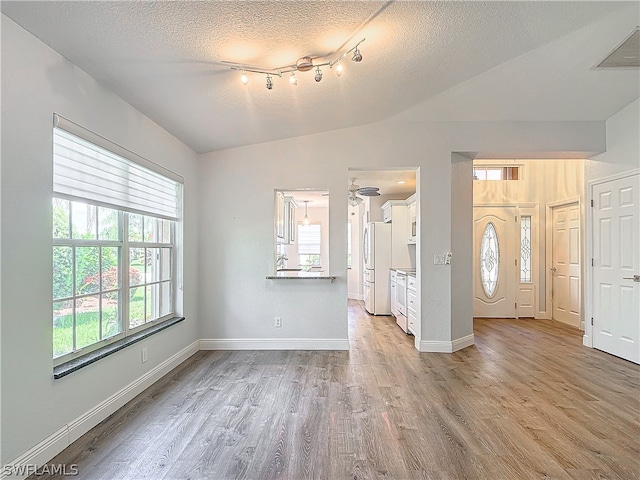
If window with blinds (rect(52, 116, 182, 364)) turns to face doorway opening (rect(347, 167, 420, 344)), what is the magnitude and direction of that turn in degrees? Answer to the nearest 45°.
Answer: approximately 90° to its left

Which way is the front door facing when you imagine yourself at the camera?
facing the viewer

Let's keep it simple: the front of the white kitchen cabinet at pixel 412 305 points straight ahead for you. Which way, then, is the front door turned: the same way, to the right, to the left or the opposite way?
to the left

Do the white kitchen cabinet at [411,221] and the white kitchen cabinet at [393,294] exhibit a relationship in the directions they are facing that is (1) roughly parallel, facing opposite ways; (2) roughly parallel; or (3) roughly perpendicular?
roughly parallel

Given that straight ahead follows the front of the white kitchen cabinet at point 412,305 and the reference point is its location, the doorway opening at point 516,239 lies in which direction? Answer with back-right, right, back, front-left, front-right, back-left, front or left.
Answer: back-right

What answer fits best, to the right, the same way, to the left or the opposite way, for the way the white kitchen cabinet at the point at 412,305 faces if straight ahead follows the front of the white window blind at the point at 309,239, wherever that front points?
to the right

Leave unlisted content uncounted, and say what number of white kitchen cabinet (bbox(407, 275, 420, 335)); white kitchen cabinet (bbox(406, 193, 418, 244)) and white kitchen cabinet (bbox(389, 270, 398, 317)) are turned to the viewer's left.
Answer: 3

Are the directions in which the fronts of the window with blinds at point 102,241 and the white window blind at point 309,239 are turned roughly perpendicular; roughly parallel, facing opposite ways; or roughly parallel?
roughly perpendicular

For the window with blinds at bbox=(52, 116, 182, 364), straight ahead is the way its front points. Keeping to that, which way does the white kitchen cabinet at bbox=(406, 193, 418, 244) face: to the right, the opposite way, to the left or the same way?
the opposite way

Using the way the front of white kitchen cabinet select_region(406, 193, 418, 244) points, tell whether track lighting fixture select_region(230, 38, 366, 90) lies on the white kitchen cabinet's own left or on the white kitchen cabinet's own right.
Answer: on the white kitchen cabinet's own left

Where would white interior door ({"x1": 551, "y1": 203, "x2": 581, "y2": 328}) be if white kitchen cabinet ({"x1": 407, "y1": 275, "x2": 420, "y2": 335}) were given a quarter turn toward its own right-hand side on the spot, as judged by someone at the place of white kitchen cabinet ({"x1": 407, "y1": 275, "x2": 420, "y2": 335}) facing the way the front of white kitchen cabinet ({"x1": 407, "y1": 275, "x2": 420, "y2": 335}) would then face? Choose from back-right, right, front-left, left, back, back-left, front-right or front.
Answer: front-right

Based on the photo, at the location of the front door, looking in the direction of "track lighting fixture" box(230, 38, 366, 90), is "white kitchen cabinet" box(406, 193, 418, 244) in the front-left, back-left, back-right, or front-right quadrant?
front-right

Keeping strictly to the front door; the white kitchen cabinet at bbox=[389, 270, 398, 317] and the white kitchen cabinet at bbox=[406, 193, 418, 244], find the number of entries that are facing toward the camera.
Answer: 1

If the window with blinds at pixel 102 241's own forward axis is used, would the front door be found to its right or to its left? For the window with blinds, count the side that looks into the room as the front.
on its left

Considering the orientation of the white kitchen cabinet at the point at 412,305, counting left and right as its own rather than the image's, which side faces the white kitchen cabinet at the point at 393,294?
right

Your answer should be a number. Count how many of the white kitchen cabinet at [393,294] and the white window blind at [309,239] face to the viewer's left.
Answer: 1

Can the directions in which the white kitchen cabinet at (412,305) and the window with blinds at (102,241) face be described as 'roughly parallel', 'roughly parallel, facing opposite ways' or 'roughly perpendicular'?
roughly parallel, facing opposite ways

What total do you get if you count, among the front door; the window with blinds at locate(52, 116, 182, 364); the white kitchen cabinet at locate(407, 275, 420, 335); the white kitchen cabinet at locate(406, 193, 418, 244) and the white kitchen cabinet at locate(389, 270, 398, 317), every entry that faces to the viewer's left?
3

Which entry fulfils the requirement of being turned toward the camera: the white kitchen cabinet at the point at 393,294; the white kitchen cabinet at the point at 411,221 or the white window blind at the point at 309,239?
the white window blind
